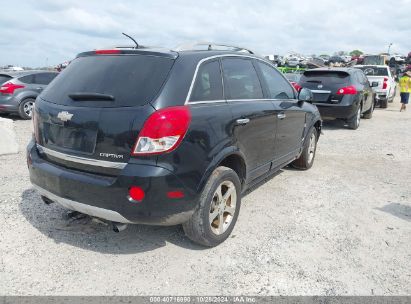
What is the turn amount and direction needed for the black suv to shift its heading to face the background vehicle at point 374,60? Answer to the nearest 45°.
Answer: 0° — it already faces it

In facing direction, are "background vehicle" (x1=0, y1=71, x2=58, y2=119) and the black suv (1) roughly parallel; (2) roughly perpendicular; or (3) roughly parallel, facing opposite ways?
roughly parallel

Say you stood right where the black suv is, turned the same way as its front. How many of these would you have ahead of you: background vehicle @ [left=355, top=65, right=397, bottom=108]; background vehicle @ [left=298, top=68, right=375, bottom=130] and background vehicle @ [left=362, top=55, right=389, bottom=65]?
3

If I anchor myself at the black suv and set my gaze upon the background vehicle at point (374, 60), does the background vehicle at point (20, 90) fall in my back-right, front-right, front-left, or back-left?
front-left

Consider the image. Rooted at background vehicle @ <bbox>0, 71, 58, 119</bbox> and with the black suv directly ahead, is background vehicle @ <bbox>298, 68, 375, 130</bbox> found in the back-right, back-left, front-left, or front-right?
front-left

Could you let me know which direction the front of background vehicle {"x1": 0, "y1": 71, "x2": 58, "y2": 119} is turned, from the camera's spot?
facing away from the viewer and to the right of the viewer

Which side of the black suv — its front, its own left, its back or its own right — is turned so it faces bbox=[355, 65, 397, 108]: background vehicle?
front

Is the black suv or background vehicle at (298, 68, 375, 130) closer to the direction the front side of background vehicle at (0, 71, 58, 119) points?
the background vehicle

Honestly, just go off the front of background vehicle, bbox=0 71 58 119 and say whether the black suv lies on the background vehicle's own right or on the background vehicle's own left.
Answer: on the background vehicle's own right

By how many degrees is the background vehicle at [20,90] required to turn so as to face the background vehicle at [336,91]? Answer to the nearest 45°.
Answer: approximately 90° to its right

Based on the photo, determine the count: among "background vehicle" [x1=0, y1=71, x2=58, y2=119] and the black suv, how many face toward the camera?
0

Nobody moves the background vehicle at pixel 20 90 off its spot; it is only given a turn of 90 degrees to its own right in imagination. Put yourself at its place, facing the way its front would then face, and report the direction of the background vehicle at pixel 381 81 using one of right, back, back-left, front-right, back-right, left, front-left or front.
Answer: front-left

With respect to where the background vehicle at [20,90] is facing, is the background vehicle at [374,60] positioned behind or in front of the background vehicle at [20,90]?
in front

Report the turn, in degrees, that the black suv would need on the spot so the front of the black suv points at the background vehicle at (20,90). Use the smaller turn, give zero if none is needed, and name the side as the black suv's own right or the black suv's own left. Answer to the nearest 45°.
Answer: approximately 90° to the black suv's own left

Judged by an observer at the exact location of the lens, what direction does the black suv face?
facing away from the viewer and to the right of the viewer
